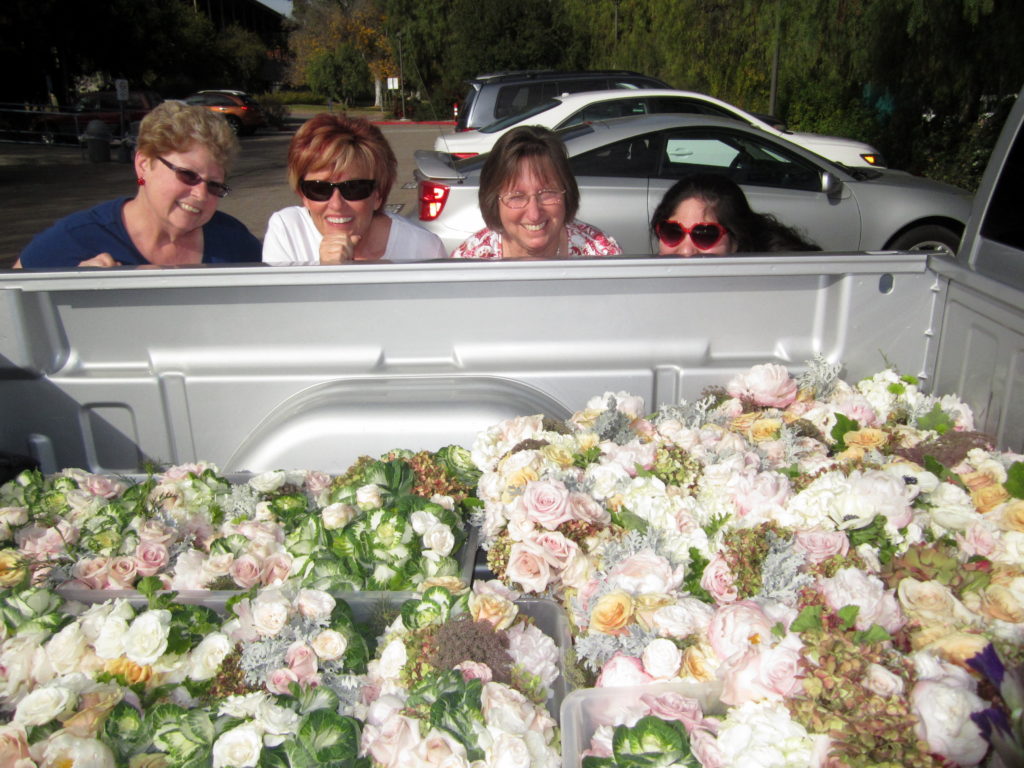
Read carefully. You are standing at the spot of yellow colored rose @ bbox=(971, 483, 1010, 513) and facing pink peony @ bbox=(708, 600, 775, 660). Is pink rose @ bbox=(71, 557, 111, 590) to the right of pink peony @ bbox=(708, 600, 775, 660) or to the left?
right

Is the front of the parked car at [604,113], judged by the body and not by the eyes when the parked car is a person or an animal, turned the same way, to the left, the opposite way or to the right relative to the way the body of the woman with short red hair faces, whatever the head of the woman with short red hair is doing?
to the left

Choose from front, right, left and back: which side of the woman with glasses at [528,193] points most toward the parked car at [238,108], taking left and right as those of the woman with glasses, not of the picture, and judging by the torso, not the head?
back

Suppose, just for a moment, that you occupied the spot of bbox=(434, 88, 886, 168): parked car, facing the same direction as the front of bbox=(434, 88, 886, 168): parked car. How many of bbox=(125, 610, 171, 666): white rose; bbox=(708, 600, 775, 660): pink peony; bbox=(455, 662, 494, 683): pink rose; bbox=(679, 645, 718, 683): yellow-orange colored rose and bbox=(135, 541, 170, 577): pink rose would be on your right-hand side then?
5

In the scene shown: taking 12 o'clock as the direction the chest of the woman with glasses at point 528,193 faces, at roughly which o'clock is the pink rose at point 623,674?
The pink rose is roughly at 12 o'clock from the woman with glasses.

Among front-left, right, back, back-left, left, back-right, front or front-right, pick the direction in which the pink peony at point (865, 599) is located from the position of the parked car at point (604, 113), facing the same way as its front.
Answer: right

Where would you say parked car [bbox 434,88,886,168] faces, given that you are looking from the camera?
facing to the right of the viewer

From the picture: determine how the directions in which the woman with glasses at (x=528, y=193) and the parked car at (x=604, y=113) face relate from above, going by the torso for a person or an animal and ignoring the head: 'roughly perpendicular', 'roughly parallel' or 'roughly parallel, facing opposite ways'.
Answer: roughly perpendicular

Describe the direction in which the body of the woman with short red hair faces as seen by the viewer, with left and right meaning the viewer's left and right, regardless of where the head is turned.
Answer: facing the viewer

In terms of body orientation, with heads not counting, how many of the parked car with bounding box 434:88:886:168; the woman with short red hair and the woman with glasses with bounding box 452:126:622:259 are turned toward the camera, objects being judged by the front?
2

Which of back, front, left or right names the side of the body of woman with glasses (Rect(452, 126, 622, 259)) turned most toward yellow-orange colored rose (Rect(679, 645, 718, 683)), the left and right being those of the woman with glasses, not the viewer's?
front

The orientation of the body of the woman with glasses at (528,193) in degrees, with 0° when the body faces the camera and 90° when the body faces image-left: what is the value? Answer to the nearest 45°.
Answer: approximately 0°

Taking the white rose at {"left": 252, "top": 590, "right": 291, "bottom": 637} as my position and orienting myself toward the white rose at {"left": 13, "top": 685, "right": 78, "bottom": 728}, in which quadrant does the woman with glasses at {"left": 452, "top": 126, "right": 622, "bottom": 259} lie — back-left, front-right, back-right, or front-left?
back-right

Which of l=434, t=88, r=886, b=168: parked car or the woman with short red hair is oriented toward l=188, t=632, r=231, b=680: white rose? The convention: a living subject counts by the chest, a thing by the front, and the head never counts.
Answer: the woman with short red hair

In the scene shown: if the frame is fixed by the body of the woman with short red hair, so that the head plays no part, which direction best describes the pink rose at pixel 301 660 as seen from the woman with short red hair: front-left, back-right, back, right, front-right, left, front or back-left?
front

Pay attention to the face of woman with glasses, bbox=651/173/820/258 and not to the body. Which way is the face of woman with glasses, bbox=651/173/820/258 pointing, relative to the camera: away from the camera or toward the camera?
toward the camera

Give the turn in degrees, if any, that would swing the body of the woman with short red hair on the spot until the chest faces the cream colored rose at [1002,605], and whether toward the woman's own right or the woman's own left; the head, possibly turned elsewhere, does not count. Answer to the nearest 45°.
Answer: approximately 45° to the woman's own left

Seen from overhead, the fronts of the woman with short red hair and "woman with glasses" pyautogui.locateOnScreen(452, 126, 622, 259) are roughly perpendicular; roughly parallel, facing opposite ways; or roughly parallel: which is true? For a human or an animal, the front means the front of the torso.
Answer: roughly parallel

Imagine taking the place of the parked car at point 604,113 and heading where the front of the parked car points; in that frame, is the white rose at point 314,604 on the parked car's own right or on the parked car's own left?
on the parked car's own right
